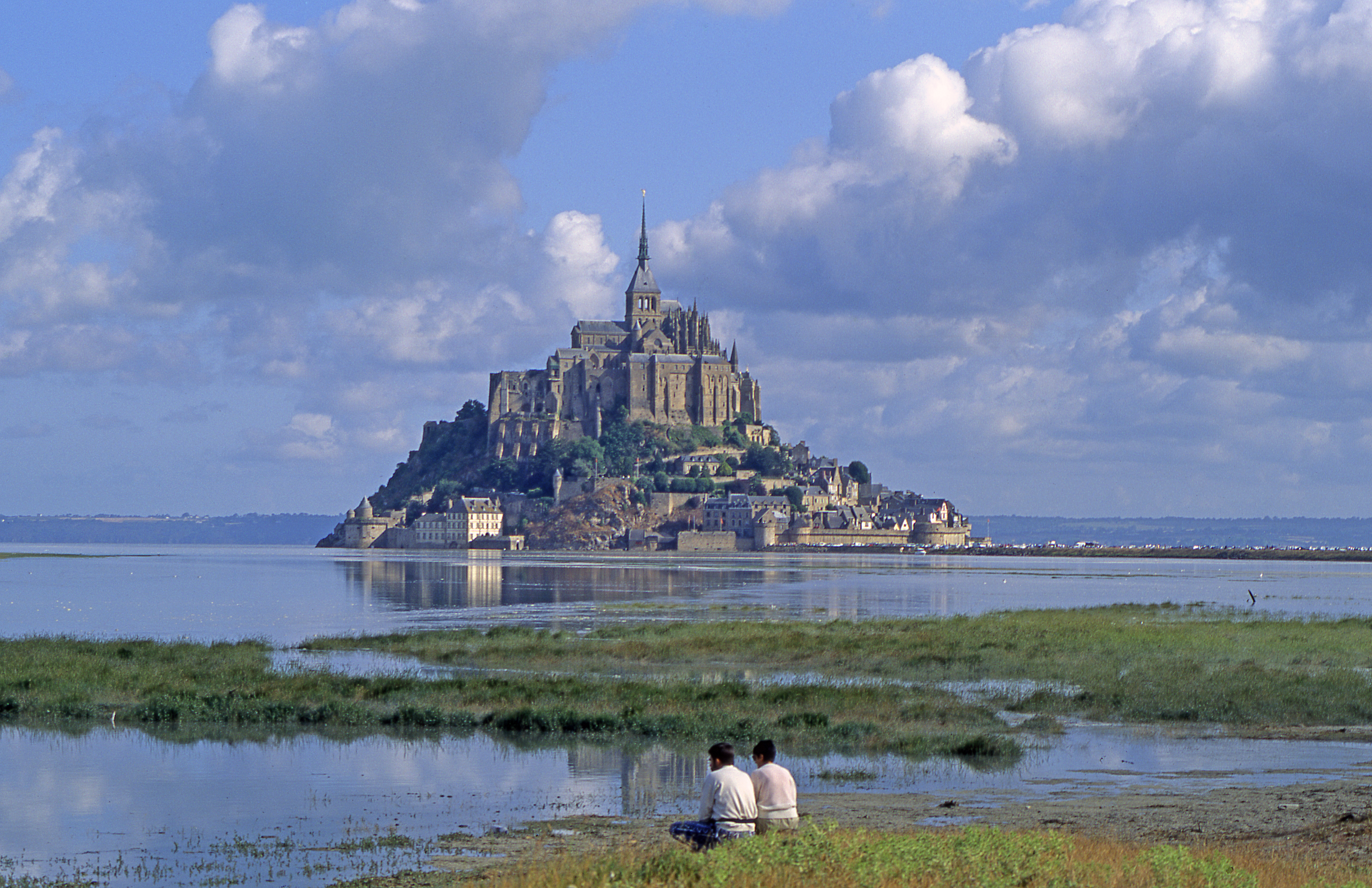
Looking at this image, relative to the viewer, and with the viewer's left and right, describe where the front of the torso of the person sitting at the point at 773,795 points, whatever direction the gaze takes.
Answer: facing away from the viewer and to the left of the viewer

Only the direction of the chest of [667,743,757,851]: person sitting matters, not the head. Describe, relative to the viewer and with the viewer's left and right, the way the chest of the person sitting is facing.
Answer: facing away from the viewer and to the left of the viewer
